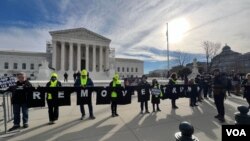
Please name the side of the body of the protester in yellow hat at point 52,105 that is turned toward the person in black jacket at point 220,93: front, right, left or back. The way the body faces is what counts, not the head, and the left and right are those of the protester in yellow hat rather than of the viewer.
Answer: left

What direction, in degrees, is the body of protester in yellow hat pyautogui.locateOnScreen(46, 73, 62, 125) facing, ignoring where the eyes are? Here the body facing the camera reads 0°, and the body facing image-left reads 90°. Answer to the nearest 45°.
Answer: approximately 0°
